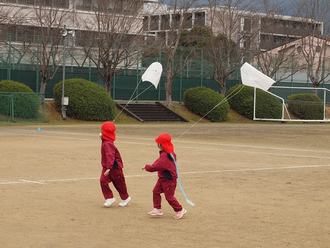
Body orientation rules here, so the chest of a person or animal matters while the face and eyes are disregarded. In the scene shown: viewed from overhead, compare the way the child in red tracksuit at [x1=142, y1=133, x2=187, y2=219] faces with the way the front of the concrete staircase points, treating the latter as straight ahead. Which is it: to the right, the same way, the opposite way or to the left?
to the right

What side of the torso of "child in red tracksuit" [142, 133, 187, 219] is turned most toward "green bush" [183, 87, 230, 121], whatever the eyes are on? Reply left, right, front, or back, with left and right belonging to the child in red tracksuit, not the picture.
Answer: right

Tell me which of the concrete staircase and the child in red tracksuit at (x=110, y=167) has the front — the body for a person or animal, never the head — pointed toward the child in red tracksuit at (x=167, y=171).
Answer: the concrete staircase

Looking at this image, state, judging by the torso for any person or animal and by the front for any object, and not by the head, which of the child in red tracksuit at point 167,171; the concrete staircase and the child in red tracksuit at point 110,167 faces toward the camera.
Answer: the concrete staircase

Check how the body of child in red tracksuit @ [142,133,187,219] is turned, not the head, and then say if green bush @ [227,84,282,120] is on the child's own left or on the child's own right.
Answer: on the child's own right

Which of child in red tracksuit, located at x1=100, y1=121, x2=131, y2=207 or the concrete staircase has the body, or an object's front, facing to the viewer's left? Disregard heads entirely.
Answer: the child in red tracksuit

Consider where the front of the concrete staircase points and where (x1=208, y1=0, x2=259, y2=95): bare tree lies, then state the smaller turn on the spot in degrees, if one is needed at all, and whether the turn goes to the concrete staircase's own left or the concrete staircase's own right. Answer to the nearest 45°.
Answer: approximately 135° to the concrete staircase's own left

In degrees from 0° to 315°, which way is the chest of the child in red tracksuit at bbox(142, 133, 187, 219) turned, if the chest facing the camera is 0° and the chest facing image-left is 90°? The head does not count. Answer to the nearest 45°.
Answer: approximately 90°

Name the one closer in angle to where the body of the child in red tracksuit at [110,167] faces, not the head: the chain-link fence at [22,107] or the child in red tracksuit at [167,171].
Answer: the chain-link fence

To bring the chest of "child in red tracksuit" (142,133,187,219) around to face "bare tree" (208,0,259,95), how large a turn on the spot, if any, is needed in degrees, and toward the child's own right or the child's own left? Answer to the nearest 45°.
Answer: approximately 90° to the child's own right

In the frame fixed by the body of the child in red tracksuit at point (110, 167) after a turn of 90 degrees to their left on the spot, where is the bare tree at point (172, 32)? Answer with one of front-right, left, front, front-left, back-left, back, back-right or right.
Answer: back

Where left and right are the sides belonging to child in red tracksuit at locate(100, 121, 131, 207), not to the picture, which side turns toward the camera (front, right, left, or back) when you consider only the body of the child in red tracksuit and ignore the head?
left

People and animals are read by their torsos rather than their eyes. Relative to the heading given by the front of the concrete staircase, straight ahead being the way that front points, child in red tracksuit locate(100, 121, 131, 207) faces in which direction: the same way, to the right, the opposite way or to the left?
to the right

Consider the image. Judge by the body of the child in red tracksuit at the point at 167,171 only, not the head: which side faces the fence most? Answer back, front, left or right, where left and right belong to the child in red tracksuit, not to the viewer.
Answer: right

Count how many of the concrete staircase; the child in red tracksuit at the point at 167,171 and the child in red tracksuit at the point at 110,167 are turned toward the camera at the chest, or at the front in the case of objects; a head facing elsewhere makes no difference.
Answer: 1

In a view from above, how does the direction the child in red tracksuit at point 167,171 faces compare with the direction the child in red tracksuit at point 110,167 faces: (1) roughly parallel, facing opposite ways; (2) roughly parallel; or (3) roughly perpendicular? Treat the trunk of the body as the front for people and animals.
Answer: roughly parallel

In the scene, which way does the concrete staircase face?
toward the camera
